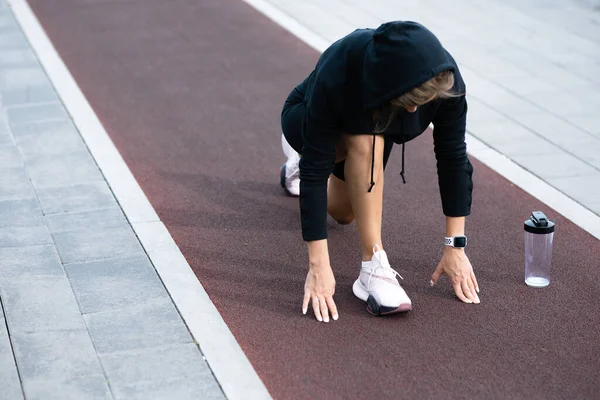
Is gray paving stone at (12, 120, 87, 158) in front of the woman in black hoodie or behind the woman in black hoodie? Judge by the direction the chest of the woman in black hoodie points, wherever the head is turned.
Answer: behind

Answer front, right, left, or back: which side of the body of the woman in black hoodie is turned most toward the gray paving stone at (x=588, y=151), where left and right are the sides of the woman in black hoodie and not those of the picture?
left

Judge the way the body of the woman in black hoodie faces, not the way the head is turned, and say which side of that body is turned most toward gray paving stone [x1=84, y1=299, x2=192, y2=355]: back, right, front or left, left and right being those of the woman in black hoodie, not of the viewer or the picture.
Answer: right

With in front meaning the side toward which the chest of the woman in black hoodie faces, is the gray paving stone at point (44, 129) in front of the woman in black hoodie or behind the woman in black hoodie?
behind

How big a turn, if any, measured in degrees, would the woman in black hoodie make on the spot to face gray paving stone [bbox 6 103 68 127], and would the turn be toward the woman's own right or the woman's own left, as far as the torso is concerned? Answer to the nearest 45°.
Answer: approximately 180°

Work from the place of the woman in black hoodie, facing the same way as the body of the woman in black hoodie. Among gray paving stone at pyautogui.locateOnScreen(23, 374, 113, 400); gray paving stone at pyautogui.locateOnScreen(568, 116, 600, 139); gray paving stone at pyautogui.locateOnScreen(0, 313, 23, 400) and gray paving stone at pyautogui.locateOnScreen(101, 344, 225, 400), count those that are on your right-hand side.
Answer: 3

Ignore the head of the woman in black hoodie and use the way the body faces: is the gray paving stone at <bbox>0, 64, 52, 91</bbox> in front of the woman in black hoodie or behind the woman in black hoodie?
behind

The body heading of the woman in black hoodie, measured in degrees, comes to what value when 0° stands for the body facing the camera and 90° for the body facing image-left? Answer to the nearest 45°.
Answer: approximately 315°
